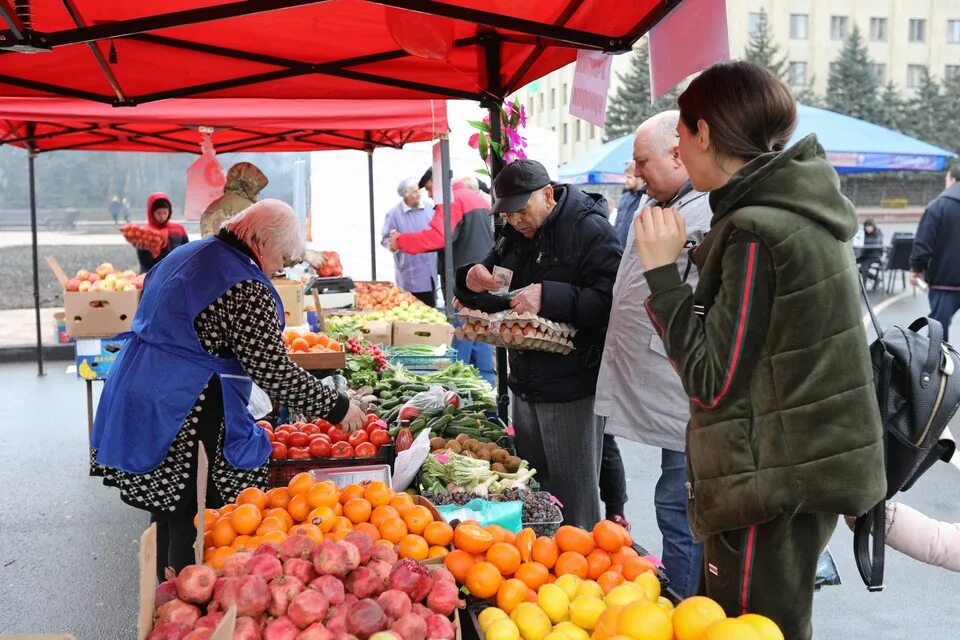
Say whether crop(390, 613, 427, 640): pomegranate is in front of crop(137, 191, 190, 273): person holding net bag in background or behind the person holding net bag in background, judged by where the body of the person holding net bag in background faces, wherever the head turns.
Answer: in front

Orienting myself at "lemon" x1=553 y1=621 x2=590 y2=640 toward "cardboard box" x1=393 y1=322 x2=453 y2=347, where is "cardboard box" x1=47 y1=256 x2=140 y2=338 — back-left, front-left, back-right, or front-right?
front-left

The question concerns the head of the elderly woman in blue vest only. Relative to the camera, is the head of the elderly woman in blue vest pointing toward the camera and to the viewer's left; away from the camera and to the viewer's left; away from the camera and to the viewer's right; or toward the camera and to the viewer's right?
away from the camera and to the viewer's right

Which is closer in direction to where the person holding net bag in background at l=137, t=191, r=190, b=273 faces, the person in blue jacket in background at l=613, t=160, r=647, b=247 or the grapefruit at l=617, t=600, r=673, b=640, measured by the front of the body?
the grapefruit

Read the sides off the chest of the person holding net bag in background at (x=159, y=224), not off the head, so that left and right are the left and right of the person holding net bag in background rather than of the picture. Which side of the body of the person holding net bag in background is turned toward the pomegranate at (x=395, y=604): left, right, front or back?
front

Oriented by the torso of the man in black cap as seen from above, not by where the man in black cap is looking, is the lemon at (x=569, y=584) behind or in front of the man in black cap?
in front

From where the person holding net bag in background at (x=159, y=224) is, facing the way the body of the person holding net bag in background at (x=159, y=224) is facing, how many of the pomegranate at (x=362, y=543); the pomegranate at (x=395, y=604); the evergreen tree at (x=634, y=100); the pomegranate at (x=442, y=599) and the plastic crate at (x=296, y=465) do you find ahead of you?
4

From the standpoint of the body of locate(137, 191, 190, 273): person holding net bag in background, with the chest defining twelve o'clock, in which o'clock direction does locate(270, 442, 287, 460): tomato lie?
The tomato is roughly at 12 o'clock from the person holding net bag in background.

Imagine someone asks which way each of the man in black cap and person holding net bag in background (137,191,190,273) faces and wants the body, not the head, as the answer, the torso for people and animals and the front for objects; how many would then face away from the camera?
0

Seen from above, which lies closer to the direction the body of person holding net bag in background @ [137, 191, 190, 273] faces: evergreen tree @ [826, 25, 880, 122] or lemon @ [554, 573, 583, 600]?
the lemon

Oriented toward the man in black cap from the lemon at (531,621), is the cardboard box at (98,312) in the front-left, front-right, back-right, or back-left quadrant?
front-left

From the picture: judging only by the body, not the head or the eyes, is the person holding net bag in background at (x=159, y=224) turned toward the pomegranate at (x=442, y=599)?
yes

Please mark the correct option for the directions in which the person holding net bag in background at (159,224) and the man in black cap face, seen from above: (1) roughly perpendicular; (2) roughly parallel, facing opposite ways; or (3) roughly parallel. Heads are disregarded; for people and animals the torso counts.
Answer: roughly perpendicular

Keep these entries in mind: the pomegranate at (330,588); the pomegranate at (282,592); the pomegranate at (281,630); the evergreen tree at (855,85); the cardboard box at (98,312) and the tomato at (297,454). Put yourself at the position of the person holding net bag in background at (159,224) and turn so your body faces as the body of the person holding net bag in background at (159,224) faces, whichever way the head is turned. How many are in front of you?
5

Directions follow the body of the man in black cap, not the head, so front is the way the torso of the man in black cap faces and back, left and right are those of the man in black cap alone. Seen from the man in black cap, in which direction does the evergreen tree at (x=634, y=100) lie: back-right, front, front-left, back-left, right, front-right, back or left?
back-right

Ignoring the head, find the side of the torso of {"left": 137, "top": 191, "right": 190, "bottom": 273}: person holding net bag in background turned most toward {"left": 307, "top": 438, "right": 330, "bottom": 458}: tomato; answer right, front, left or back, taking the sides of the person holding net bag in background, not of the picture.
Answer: front

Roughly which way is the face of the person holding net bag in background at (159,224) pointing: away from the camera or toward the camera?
toward the camera

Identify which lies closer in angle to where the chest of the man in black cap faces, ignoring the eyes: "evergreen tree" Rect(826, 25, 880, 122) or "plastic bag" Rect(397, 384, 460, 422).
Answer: the plastic bag

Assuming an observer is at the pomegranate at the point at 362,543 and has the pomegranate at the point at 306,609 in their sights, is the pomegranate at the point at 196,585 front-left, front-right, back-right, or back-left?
front-right

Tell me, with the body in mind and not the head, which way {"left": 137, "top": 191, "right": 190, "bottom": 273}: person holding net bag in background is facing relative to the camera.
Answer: toward the camera

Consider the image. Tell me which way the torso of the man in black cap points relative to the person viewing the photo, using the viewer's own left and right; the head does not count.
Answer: facing the viewer and to the left of the viewer
